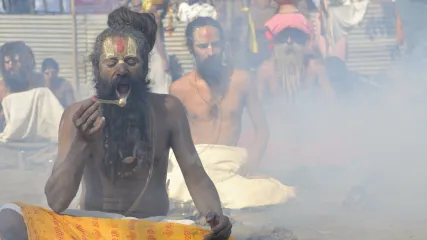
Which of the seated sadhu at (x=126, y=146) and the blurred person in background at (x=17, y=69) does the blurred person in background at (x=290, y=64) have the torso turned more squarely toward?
the seated sadhu

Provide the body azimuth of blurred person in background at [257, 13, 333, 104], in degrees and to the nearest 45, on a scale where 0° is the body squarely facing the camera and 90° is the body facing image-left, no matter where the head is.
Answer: approximately 0°

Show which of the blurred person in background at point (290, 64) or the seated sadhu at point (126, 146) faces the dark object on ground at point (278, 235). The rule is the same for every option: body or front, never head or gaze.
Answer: the blurred person in background

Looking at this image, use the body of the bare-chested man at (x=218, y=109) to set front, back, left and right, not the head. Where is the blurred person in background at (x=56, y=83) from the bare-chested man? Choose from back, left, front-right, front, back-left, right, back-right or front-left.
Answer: back-right
